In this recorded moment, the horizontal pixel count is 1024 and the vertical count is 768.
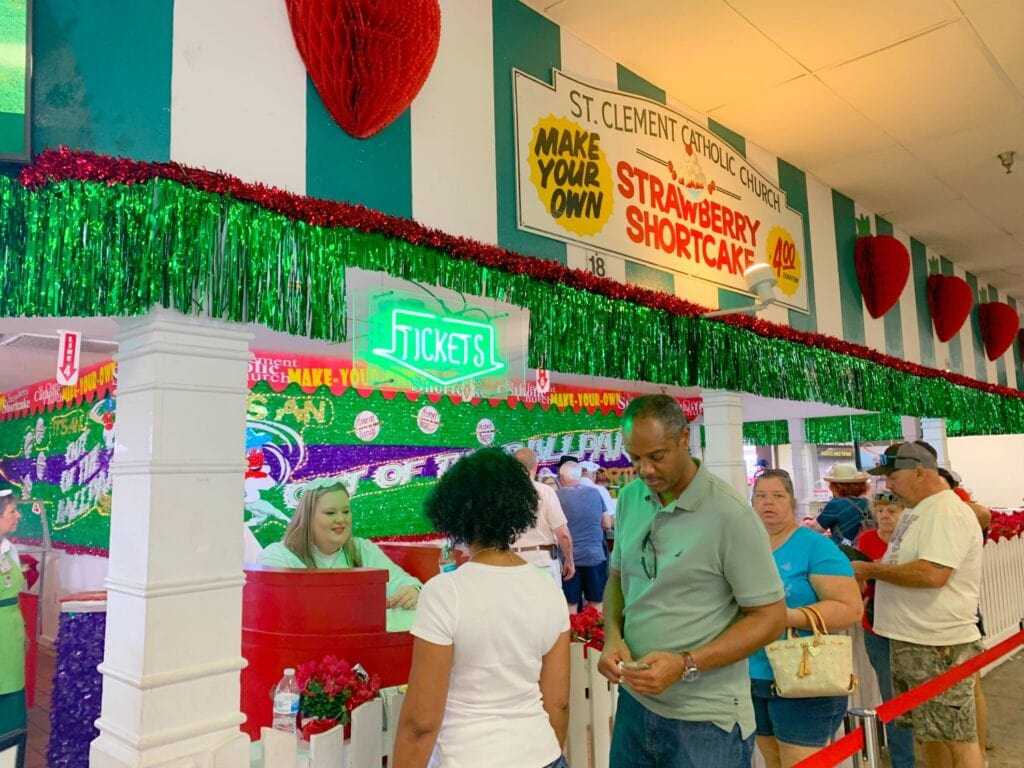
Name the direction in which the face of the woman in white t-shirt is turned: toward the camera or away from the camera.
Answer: away from the camera

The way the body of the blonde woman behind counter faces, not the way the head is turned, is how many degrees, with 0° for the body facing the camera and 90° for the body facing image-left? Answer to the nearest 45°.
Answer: approximately 315°

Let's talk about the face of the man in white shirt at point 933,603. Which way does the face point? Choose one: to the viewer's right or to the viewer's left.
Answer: to the viewer's left

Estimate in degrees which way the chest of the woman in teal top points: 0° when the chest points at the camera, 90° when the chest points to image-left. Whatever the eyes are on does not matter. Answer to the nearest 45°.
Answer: approximately 45°

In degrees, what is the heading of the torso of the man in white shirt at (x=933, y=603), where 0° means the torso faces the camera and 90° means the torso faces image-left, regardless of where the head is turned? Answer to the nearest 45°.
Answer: approximately 90°
